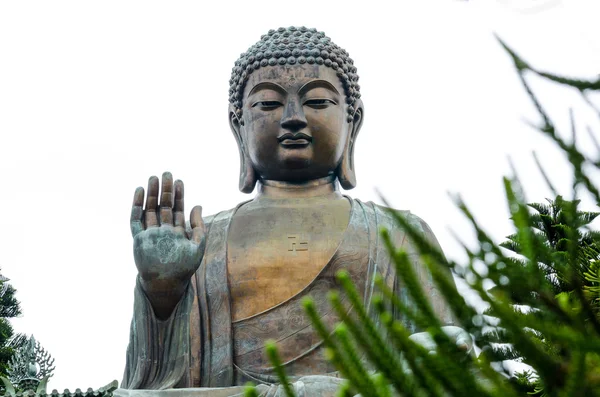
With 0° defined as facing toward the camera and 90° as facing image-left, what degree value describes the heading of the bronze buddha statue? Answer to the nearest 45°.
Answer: approximately 0°
